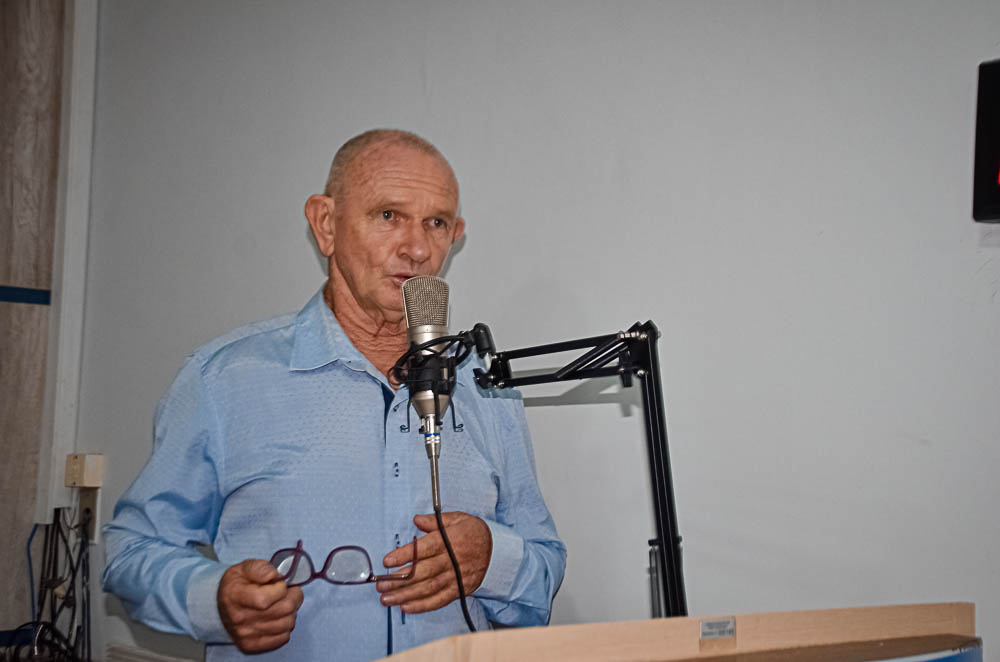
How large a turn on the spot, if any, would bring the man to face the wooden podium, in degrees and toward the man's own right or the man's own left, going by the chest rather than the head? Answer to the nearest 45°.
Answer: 0° — they already face it

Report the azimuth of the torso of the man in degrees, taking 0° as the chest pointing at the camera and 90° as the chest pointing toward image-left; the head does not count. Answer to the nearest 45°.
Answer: approximately 315°
